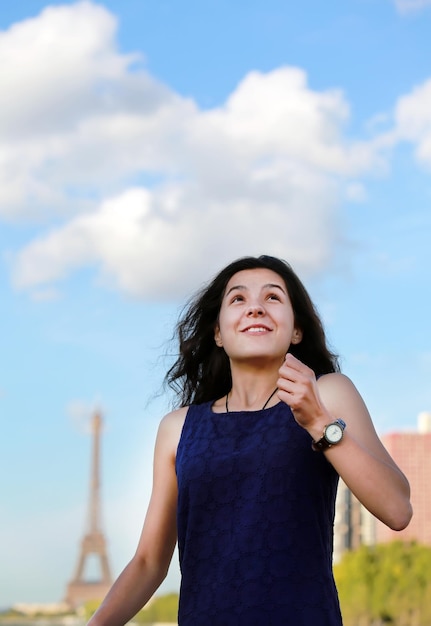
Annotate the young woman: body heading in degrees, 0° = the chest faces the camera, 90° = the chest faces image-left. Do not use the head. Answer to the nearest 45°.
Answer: approximately 0°
